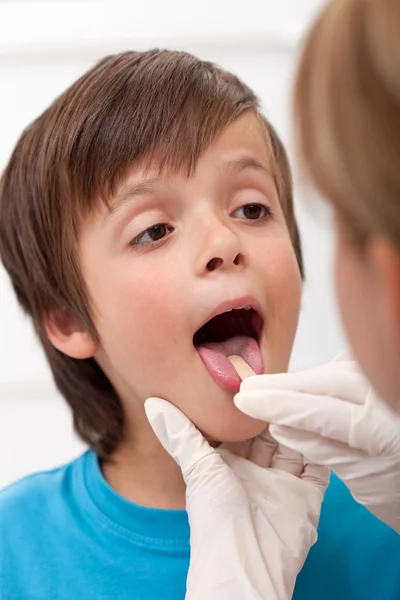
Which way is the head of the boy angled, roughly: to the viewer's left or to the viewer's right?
to the viewer's right

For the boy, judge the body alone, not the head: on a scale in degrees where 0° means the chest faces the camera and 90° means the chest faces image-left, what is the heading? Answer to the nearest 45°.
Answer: approximately 315°
